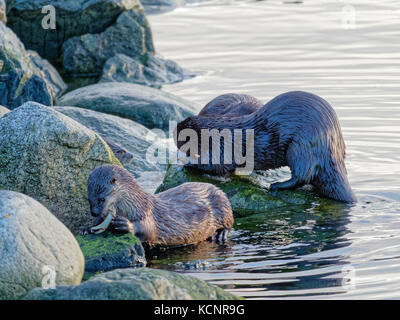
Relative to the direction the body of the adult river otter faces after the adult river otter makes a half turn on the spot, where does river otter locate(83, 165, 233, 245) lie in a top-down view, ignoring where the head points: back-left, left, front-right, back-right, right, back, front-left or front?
back-right

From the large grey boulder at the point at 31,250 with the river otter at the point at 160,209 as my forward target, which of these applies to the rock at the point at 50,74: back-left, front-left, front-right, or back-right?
front-left

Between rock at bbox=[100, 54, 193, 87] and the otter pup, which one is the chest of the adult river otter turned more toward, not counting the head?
the otter pup

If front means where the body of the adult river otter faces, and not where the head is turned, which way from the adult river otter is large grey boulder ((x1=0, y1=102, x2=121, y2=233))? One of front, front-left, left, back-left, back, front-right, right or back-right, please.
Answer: front-left

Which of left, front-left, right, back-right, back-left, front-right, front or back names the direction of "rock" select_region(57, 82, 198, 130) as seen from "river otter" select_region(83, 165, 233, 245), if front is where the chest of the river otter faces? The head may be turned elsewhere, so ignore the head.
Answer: right

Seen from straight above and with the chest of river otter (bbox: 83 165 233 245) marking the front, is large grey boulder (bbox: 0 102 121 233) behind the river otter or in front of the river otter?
in front

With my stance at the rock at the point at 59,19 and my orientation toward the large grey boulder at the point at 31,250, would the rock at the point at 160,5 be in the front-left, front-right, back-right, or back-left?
back-left

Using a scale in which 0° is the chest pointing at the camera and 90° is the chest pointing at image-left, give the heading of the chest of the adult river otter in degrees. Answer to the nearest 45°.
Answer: approximately 90°

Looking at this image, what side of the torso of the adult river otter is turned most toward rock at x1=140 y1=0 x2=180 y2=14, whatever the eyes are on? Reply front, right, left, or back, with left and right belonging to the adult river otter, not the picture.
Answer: right

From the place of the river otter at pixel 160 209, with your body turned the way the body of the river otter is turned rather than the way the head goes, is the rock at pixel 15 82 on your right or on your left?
on your right

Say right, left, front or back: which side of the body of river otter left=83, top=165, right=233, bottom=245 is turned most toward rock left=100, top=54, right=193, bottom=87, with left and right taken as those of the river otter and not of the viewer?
right

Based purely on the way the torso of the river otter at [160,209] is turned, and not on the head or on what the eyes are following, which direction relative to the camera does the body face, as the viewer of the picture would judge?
to the viewer's left
